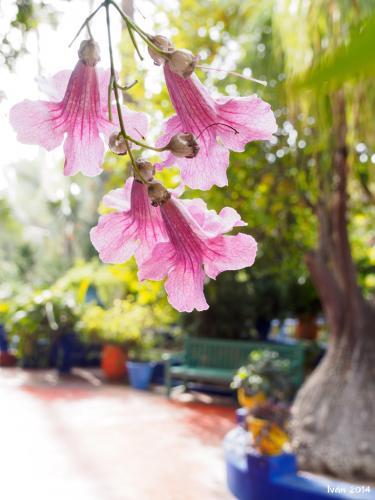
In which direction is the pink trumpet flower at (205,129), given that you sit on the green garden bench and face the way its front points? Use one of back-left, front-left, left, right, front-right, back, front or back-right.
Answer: front-left

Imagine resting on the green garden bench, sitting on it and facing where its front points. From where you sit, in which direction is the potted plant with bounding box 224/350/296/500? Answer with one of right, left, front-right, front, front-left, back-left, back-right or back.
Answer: front-left

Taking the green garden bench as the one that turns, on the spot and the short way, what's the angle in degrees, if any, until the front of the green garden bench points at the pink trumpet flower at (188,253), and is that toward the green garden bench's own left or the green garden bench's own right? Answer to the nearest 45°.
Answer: approximately 45° to the green garden bench's own left

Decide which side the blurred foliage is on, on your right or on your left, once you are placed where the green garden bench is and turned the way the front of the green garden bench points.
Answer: on your left

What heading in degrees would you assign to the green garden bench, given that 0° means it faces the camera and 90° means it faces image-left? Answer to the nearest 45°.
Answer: approximately 45°

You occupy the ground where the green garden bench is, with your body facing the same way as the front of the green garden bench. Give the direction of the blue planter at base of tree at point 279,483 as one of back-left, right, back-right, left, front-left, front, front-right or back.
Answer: front-left

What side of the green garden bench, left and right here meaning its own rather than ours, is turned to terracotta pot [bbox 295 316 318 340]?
back

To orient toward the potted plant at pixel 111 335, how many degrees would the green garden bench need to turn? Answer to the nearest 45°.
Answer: approximately 90° to its right

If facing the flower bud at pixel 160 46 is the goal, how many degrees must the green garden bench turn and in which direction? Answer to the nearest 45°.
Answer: approximately 45° to its left

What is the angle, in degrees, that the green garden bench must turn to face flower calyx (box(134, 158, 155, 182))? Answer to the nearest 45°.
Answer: approximately 45° to its left
